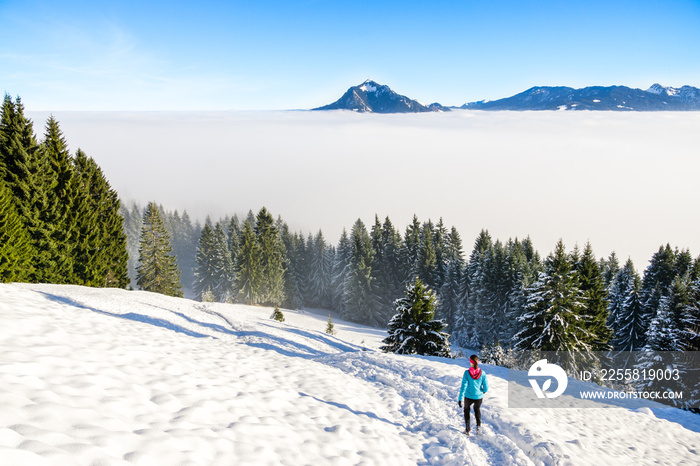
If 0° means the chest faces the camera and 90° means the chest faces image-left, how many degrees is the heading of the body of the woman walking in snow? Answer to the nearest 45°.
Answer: approximately 180°

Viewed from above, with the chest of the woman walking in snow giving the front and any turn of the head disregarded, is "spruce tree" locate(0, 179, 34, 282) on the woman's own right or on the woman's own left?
on the woman's own left
